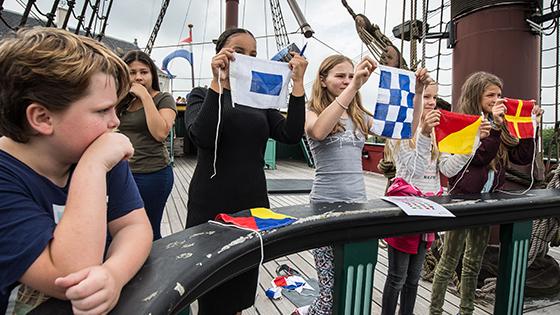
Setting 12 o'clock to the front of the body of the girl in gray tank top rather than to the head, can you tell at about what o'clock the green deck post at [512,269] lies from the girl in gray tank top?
The green deck post is roughly at 11 o'clock from the girl in gray tank top.

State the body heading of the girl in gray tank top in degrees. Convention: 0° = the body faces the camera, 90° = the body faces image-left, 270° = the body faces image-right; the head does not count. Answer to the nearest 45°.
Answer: approximately 315°

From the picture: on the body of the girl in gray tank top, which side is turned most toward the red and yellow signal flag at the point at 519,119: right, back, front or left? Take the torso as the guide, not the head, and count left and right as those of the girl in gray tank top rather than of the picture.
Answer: left

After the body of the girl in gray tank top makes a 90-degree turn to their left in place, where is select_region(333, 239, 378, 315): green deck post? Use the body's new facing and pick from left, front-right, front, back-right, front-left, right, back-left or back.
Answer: back-right

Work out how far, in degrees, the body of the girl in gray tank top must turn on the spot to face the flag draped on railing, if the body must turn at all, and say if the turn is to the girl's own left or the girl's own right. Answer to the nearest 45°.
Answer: approximately 45° to the girl's own right
